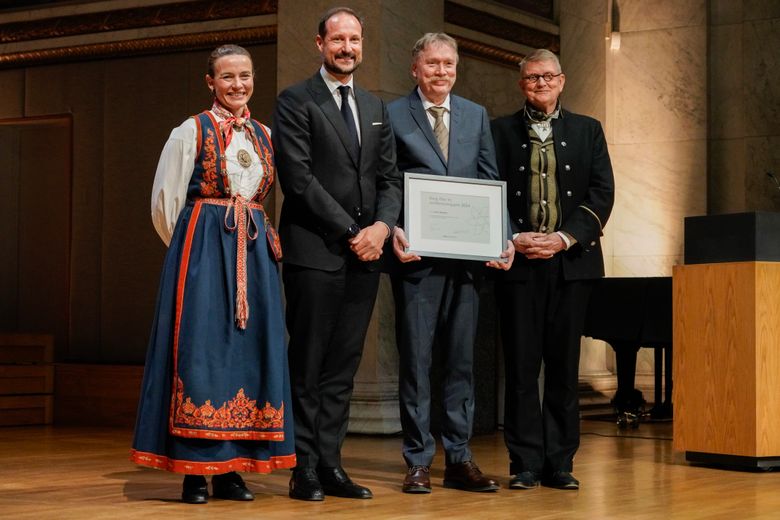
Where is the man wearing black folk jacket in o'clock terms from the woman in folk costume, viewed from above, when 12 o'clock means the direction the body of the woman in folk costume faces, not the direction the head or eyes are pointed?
The man wearing black folk jacket is roughly at 10 o'clock from the woman in folk costume.

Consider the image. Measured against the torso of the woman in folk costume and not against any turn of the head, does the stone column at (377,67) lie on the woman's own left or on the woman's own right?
on the woman's own left

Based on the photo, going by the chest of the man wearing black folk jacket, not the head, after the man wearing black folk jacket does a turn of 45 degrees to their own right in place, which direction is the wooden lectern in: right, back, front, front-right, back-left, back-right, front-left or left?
back

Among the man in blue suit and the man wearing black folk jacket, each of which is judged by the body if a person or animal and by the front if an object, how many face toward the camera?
2
